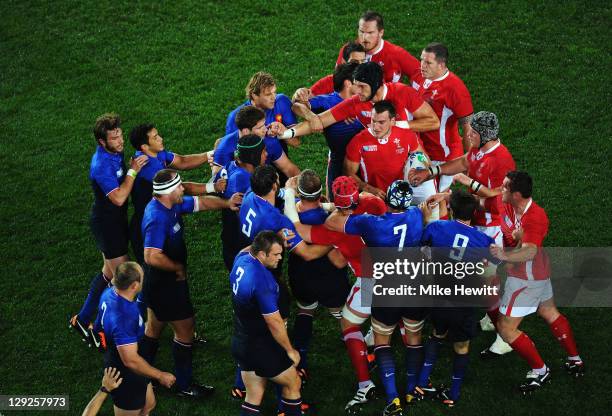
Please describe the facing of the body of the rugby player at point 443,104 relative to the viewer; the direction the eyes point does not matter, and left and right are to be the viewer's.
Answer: facing the viewer and to the left of the viewer

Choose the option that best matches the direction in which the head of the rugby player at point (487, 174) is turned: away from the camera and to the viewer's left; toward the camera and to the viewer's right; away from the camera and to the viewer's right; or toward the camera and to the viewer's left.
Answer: toward the camera and to the viewer's left

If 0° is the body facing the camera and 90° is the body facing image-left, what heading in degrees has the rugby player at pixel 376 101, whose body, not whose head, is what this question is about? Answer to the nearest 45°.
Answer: approximately 45°

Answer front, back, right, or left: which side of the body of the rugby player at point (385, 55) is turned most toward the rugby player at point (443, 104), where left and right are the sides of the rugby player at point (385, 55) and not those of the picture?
left

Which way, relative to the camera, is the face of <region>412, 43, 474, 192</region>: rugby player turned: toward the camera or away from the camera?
toward the camera

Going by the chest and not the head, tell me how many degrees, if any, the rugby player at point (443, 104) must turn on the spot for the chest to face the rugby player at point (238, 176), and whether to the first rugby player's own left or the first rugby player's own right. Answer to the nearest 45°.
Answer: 0° — they already face them

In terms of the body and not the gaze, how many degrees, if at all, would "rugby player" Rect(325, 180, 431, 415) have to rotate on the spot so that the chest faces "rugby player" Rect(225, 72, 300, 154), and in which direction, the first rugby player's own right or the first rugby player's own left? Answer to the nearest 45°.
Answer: approximately 45° to the first rugby player's own left

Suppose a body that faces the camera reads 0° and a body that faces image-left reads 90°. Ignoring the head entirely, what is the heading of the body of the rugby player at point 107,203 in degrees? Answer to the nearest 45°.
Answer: approximately 270°

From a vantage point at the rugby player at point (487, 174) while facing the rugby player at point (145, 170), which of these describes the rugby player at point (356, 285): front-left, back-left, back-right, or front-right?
front-left

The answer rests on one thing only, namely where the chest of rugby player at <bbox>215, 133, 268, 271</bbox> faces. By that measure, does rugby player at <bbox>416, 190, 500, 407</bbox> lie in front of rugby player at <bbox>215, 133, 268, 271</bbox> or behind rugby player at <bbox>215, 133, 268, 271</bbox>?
in front

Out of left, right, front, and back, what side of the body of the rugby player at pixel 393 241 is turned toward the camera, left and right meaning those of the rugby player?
back

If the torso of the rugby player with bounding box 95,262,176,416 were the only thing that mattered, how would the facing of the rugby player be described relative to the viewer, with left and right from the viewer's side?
facing to the right of the viewer

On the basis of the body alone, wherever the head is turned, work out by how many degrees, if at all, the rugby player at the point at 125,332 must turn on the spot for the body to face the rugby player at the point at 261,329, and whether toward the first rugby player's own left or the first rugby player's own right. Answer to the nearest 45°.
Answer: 0° — they already face them

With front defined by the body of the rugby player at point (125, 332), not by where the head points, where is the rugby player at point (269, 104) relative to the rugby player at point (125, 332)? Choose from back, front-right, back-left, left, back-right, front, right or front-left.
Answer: front-left

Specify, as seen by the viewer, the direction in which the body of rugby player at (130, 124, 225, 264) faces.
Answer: to the viewer's right

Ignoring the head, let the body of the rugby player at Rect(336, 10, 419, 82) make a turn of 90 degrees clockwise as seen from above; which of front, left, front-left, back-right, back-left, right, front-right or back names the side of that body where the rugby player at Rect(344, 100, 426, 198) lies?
back-left
